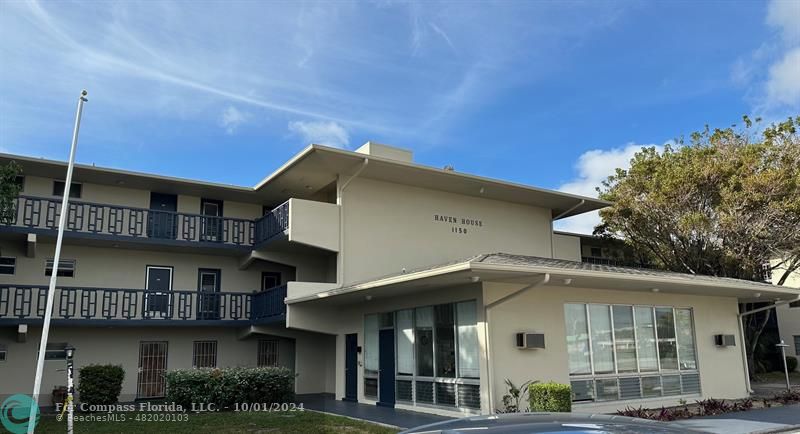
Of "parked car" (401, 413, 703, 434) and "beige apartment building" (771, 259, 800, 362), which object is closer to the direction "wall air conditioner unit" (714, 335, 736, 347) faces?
the parked car

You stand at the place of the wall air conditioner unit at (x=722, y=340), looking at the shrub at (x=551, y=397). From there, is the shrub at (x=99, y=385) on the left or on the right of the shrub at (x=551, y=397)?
right

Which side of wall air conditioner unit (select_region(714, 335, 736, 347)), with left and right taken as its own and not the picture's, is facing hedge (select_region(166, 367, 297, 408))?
right

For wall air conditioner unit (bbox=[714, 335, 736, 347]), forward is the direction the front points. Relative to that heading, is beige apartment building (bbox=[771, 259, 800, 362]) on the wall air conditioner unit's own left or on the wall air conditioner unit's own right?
on the wall air conditioner unit's own left

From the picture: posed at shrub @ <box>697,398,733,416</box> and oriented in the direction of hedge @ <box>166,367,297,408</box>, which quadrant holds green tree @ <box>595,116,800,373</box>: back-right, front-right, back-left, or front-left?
back-right

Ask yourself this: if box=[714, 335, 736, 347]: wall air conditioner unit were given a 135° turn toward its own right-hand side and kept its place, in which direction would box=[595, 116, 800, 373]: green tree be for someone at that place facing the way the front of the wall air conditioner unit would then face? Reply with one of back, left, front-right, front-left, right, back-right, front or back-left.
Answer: right

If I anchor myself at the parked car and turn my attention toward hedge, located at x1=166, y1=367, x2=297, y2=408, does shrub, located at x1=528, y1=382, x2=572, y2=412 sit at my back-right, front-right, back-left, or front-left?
front-right

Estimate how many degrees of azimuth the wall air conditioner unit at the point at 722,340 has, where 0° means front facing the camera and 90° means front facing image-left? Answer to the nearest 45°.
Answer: approximately 315°

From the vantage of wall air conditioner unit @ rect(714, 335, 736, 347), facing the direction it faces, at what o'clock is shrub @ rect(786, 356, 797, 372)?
The shrub is roughly at 8 o'clock from the wall air conditioner unit.

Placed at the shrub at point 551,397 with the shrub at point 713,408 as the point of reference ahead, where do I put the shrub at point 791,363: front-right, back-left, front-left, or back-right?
front-left
